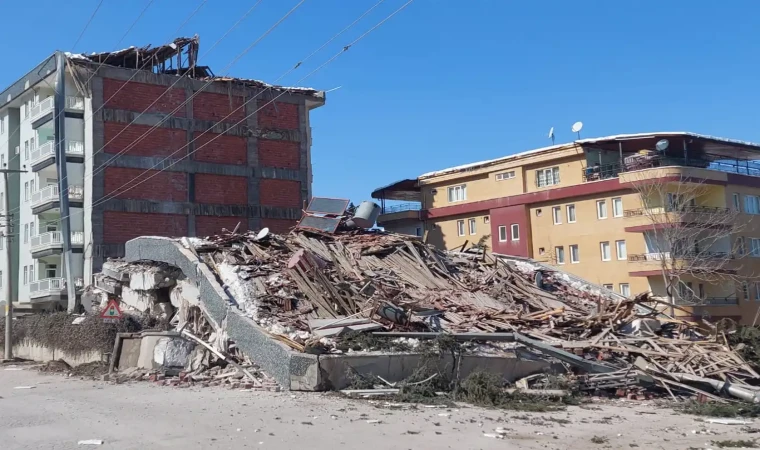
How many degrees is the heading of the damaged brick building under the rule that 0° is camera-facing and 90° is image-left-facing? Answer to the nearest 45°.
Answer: approximately 45°

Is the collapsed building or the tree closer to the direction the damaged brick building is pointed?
the collapsed building

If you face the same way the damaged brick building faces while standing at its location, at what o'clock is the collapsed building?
The collapsed building is roughly at 10 o'clock from the damaged brick building.

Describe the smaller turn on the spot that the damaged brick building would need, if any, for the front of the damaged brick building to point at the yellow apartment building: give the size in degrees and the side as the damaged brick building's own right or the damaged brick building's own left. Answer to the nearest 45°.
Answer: approximately 135° to the damaged brick building's own left

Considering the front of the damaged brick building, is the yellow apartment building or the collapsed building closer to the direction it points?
the collapsed building
